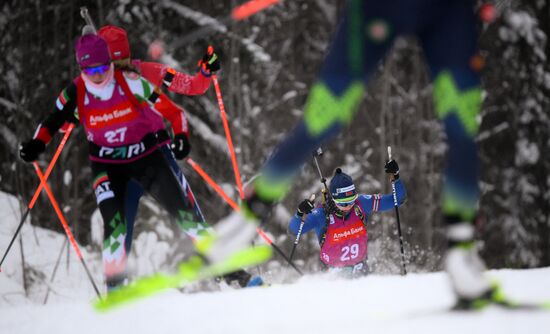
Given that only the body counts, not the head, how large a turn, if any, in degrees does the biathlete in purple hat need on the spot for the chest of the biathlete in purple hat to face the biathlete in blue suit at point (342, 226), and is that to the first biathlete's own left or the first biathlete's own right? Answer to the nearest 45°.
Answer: approximately 135° to the first biathlete's own left

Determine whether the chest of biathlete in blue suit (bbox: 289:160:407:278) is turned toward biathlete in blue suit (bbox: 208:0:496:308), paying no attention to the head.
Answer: yes

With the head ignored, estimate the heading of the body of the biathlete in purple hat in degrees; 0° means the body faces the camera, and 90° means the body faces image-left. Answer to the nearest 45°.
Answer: approximately 0°

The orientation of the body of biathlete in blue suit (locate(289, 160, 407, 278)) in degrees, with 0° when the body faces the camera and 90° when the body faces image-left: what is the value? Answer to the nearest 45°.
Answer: approximately 0°

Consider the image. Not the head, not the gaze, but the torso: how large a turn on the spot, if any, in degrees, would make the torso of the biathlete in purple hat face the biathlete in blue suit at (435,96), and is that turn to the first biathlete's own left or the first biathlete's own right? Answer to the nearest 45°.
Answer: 0° — they already face them
